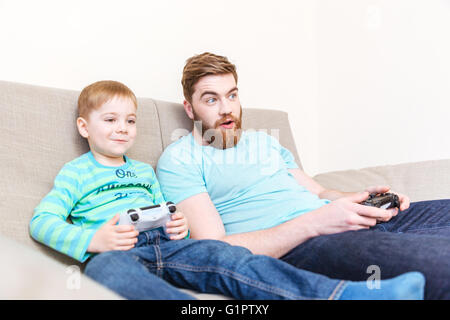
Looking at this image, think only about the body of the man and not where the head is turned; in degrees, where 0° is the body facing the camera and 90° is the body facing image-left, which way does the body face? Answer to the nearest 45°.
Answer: approximately 315°

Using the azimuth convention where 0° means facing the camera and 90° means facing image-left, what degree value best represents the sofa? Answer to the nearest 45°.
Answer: approximately 315°

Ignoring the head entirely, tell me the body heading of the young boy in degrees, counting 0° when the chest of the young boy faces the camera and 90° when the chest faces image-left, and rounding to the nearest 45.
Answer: approximately 315°
